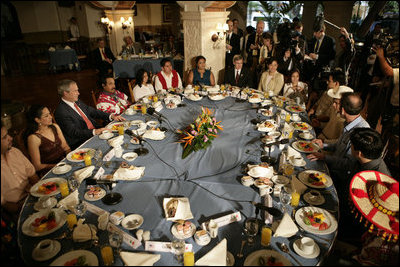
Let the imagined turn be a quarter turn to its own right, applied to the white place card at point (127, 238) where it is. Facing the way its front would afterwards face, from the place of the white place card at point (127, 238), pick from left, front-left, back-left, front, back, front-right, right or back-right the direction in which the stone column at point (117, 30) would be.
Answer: front-right

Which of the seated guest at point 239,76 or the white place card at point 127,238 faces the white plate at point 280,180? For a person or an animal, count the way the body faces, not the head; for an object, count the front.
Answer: the seated guest

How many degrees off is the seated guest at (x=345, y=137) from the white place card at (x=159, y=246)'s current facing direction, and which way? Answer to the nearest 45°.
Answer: approximately 135° to its left

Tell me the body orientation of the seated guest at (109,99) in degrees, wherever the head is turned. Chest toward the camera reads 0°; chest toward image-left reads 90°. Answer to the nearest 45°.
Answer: approximately 315°

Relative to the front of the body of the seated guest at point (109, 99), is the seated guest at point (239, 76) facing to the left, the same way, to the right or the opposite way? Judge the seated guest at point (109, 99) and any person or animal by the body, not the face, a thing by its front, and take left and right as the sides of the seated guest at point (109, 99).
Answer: to the right

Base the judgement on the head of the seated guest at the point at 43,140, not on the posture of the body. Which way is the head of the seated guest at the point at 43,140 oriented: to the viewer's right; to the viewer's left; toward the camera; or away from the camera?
to the viewer's right

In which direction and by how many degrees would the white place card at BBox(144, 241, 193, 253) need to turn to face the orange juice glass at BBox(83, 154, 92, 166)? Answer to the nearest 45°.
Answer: approximately 135° to its right

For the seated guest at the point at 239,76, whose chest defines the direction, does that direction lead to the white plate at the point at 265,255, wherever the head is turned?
yes

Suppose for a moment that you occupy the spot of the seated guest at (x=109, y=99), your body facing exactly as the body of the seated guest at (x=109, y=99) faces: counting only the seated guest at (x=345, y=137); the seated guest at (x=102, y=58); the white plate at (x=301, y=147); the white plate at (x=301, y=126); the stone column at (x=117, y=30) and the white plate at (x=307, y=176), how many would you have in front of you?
4

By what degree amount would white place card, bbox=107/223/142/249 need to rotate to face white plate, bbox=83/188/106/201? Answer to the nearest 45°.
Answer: approximately 135° to its right

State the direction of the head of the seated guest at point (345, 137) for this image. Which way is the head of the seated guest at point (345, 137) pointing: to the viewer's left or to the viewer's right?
to the viewer's left

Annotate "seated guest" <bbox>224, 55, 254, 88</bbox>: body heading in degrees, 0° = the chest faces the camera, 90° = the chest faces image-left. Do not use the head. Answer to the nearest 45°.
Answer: approximately 0°

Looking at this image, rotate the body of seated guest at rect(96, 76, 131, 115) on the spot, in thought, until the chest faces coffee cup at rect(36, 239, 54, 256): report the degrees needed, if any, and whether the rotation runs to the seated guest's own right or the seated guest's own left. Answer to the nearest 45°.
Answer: approximately 45° to the seated guest's own right
